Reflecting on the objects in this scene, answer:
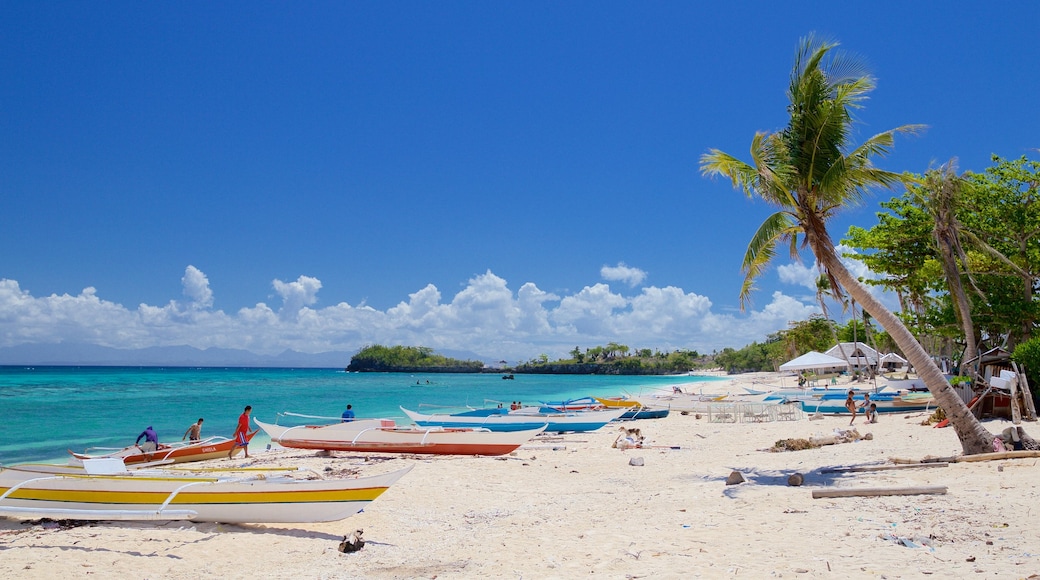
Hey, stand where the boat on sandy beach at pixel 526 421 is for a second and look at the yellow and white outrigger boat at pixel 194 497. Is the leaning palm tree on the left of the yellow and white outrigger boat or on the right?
left

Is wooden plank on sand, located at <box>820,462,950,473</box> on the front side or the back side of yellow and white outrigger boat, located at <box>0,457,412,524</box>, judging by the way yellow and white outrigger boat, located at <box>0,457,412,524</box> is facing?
on the front side

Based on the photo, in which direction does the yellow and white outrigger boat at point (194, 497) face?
to the viewer's right

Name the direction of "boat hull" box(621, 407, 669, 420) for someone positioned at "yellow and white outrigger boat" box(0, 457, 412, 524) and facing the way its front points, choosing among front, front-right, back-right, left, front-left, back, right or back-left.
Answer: front-left

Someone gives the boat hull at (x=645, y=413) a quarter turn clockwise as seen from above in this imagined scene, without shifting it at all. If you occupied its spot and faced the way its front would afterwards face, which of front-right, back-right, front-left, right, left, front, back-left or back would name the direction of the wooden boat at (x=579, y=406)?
right
